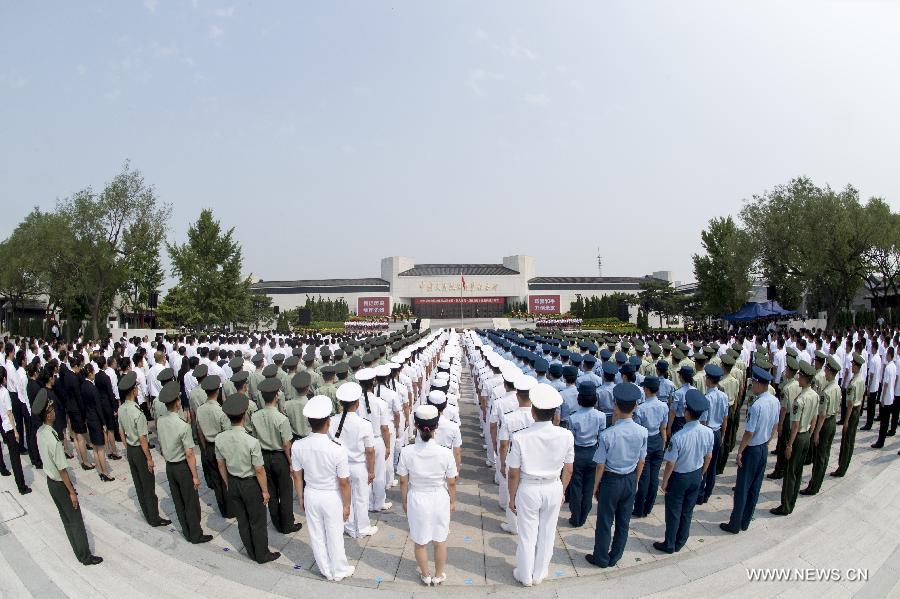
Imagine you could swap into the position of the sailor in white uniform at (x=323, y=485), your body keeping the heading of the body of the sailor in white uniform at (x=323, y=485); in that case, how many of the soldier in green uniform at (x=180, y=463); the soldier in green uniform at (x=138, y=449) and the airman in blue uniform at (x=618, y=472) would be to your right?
1

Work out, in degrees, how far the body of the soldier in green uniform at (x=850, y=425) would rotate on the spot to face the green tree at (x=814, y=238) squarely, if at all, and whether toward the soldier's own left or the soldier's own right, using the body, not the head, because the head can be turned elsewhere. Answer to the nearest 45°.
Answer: approximately 45° to the soldier's own right

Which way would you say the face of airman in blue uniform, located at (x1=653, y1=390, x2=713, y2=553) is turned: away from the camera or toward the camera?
away from the camera

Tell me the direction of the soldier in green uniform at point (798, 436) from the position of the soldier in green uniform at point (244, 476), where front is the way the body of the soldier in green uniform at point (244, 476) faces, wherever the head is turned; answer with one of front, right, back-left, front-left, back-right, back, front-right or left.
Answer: front-right

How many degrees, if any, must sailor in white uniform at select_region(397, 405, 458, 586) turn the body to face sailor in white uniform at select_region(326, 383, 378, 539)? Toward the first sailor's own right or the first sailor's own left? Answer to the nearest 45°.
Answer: approximately 45° to the first sailor's own left

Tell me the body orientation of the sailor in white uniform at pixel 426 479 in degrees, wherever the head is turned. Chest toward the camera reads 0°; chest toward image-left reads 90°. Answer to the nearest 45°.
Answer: approximately 180°

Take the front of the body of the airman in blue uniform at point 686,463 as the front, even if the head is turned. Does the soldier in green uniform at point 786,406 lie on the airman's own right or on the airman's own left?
on the airman's own right

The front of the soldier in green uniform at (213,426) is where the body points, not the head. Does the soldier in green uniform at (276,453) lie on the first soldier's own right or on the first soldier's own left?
on the first soldier's own right

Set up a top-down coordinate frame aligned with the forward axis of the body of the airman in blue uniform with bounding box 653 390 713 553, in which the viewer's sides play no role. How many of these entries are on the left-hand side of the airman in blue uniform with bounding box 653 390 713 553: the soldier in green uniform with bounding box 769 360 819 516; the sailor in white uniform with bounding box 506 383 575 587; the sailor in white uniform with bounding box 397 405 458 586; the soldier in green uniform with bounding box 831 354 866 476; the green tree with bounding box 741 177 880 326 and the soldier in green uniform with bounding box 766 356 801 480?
2

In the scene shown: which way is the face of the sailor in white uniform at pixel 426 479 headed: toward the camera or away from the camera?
away from the camera

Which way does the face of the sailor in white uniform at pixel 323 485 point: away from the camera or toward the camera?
away from the camera

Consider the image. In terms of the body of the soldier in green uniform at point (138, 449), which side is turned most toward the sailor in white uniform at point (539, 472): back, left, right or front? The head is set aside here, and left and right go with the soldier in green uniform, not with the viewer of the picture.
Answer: right

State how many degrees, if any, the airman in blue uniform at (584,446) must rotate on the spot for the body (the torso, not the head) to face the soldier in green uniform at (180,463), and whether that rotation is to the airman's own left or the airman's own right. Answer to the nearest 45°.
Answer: approximately 90° to the airman's own left

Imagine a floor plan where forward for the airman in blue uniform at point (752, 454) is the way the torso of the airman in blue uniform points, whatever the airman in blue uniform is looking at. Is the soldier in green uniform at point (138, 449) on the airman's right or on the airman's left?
on the airman's left

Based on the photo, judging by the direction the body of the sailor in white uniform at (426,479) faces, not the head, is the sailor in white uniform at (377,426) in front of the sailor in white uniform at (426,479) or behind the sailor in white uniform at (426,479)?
in front

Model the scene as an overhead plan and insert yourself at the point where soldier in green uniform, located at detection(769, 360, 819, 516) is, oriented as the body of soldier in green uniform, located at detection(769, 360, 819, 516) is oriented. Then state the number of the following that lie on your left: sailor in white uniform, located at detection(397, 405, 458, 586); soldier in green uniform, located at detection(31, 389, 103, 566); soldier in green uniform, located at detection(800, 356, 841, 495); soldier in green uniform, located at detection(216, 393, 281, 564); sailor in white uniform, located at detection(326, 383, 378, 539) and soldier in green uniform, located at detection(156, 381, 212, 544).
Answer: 5

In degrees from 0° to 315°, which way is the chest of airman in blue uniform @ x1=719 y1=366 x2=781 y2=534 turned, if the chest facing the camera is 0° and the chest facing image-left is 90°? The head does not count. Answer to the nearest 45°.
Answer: approximately 135°
